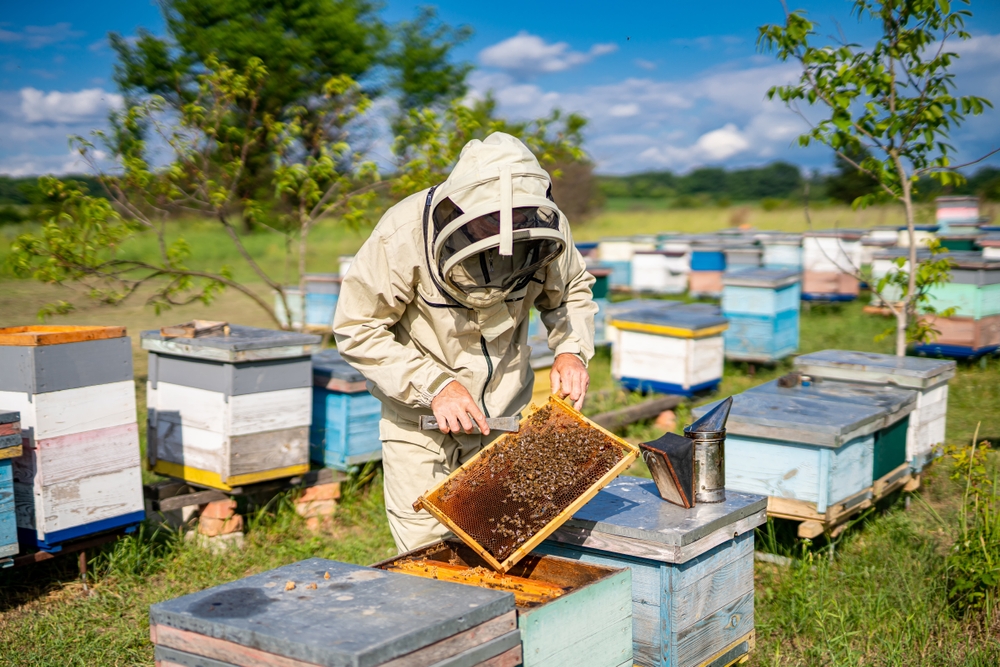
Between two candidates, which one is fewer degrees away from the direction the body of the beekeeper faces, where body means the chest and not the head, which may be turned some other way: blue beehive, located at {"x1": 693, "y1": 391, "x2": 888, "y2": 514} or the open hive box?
the open hive box

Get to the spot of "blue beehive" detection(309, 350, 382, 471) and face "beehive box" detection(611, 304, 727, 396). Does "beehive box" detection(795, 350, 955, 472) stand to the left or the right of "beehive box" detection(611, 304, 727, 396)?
right

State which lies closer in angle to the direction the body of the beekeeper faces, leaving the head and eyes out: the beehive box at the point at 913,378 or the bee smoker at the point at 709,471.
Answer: the bee smoker

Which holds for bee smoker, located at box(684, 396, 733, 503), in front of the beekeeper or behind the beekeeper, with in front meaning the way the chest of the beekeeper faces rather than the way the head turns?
in front

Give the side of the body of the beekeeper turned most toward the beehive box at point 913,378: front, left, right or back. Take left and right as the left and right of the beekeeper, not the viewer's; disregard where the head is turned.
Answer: left
